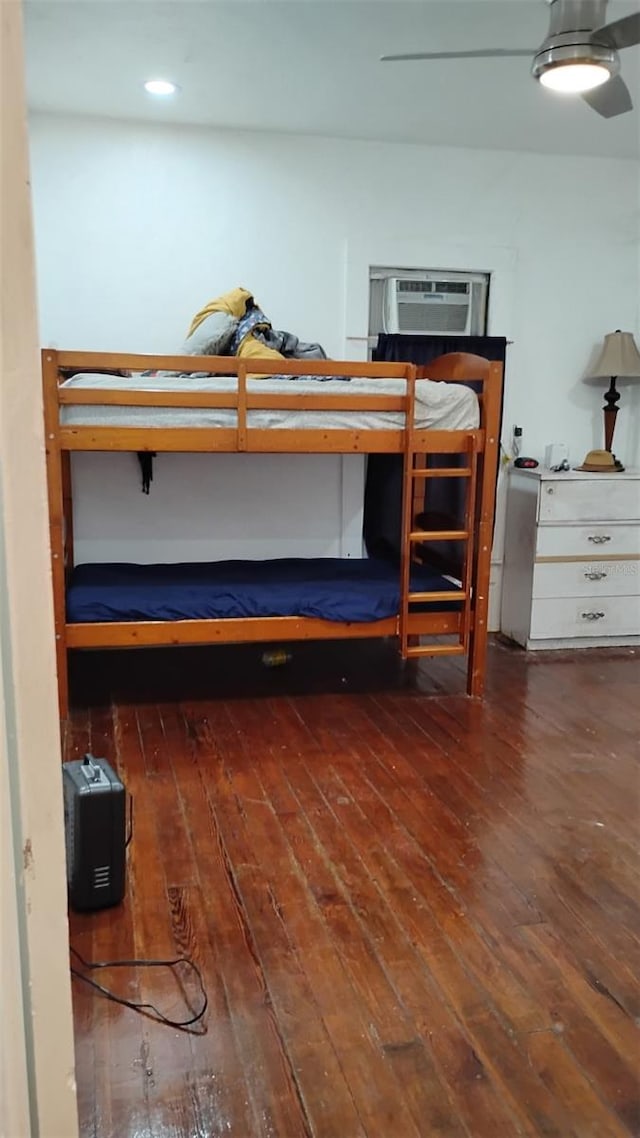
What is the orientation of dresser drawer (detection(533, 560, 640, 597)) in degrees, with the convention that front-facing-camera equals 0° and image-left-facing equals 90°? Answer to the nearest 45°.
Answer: approximately 0°

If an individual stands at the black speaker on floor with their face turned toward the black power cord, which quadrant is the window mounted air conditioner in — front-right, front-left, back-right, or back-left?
back-left

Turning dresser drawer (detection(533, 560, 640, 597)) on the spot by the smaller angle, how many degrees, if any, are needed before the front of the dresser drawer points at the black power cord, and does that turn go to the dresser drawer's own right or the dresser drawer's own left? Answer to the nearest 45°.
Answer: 0° — it already faces it

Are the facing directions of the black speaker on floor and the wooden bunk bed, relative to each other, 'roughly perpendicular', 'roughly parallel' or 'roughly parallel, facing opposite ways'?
roughly perpendicular
